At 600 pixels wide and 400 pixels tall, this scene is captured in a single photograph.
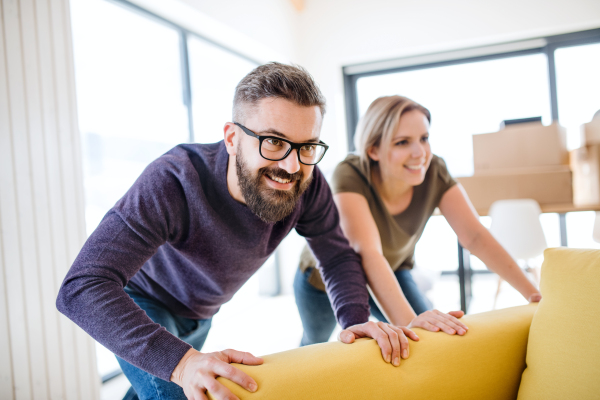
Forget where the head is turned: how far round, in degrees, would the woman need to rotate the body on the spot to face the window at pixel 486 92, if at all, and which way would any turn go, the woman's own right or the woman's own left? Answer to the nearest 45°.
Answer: approximately 135° to the woman's own left

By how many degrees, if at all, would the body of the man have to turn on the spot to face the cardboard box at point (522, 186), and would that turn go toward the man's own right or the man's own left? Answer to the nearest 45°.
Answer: approximately 90° to the man's own left

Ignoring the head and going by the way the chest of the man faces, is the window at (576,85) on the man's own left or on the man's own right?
on the man's own left

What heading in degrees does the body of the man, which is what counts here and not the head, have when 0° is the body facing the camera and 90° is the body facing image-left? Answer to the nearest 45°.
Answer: approximately 315°

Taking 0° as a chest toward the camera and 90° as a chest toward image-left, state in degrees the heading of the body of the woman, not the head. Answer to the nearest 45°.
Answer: approximately 315°

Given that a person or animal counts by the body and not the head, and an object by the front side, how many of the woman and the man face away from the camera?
0

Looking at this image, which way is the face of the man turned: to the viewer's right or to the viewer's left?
to the viewer's right

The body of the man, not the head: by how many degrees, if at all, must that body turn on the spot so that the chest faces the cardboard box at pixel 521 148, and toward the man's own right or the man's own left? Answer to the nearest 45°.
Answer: approximately 90° to the man's own left

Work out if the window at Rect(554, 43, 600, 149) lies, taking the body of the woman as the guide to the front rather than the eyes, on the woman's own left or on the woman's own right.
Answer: on the woman's own left

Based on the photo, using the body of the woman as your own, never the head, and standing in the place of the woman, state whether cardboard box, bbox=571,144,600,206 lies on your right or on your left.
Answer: on your left
